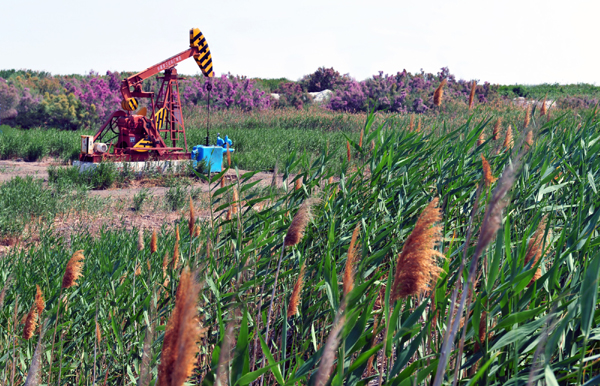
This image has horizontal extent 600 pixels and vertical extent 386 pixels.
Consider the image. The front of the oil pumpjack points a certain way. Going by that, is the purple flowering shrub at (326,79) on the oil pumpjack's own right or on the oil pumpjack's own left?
on the oil pumpjack's own left

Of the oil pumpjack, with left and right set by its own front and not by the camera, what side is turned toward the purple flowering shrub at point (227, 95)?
left

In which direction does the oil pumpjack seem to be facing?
to the viewer's right

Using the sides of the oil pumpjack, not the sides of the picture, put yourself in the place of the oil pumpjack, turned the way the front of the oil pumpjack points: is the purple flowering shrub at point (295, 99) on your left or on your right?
on your left
